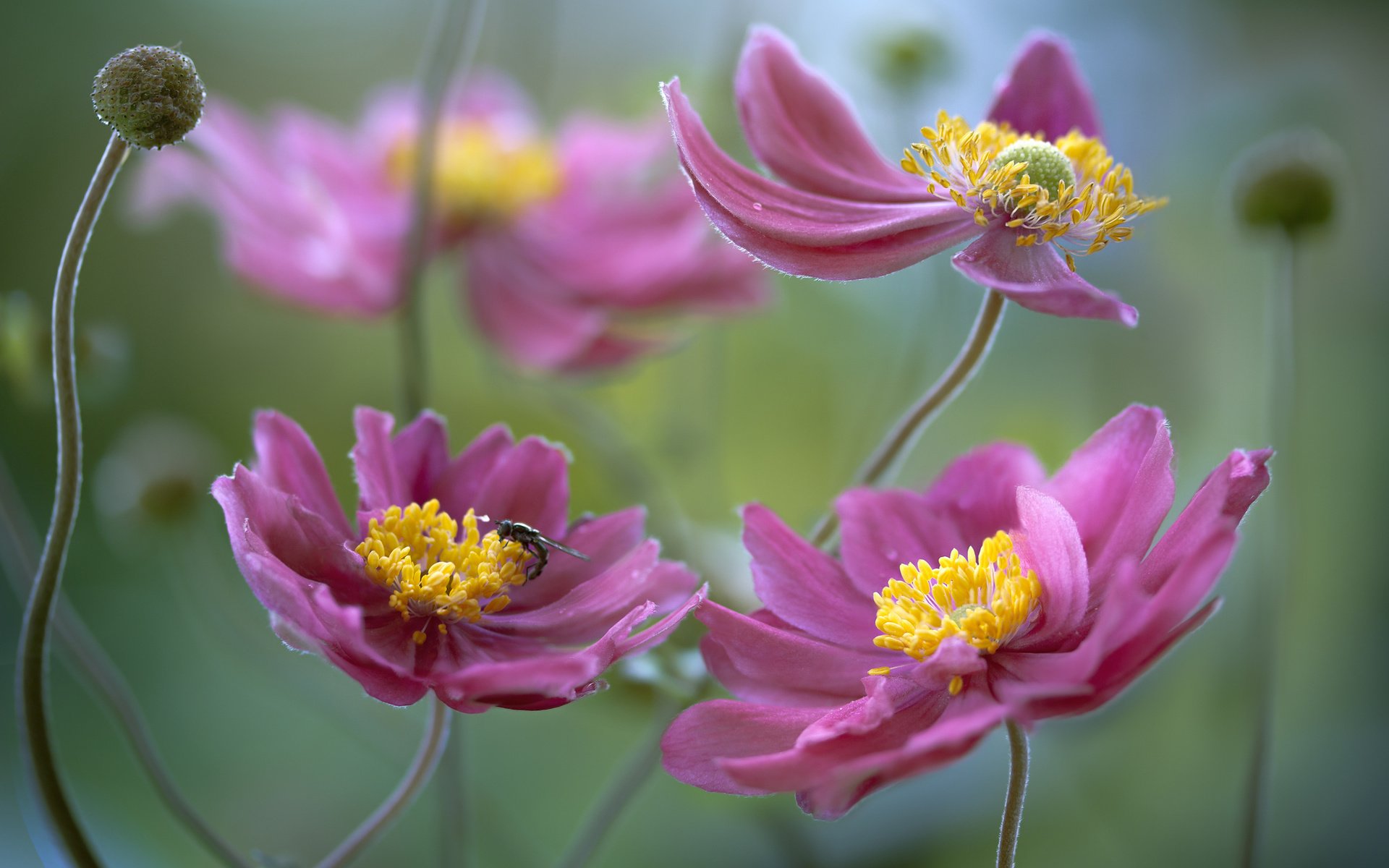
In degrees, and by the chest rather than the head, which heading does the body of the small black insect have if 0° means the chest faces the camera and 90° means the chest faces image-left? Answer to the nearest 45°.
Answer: approximately 90°
